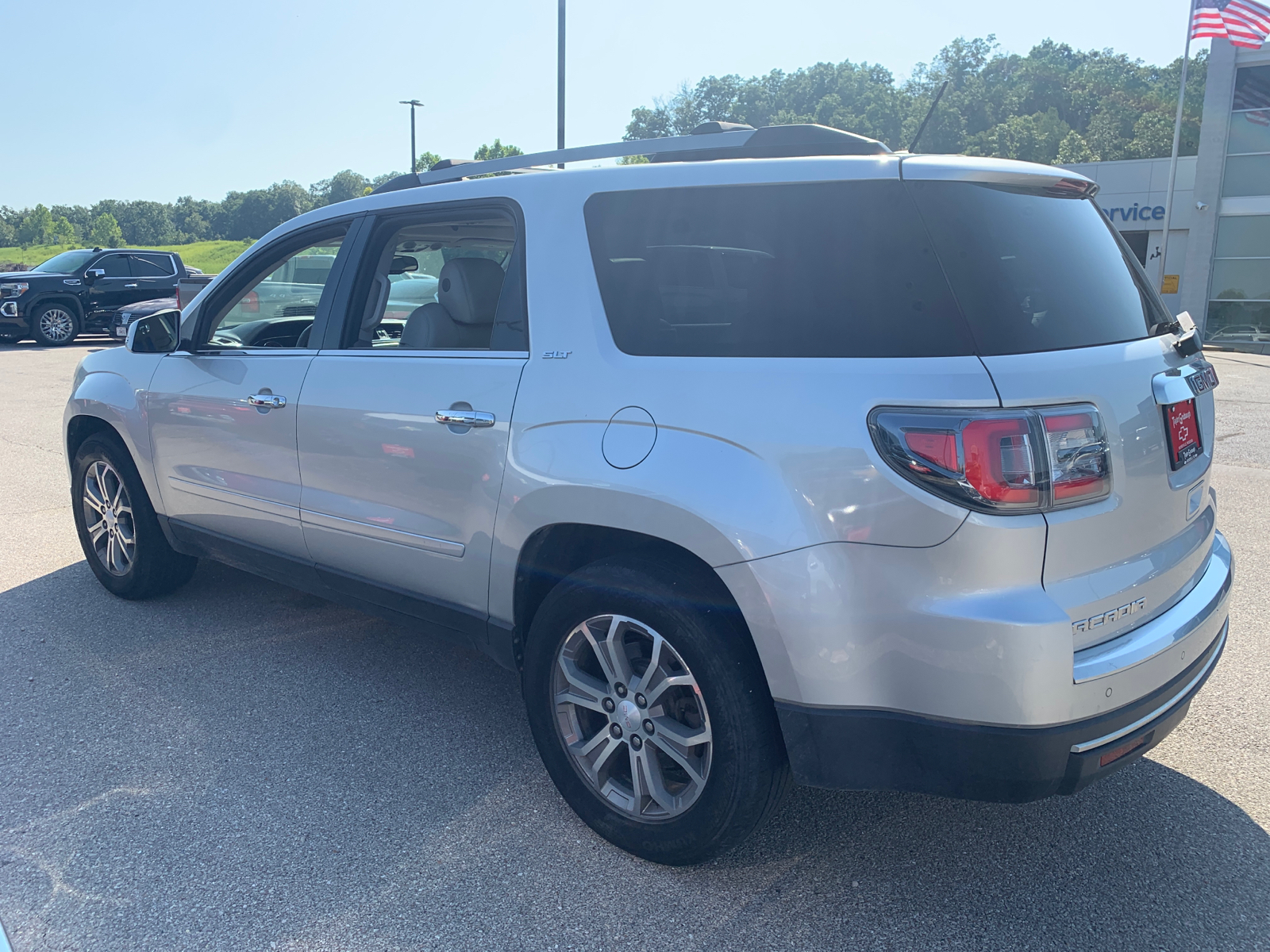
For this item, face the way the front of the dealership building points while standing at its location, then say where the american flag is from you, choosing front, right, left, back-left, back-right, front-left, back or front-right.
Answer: front

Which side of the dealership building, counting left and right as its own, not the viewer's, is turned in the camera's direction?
front

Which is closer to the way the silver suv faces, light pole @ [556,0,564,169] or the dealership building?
the light pole

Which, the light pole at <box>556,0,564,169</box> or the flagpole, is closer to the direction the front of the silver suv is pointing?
the light pole

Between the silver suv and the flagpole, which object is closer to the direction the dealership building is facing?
the silver suv

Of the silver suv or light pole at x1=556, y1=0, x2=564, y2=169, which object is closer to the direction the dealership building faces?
the silver suv

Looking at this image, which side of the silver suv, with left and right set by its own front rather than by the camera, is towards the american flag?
right

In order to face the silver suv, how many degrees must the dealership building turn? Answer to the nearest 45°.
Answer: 0° — it already faces it

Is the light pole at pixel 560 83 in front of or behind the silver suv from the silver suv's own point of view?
in front

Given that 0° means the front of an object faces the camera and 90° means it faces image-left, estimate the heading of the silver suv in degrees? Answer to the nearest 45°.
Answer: approximately 135°

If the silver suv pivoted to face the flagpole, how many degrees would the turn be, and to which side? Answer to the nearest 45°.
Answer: approximately 90° to its right

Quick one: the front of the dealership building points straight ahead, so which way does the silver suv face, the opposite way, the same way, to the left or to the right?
to the right

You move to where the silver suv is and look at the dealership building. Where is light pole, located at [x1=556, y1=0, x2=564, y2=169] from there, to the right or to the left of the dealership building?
left

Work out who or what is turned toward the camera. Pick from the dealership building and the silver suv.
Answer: the dealership building
